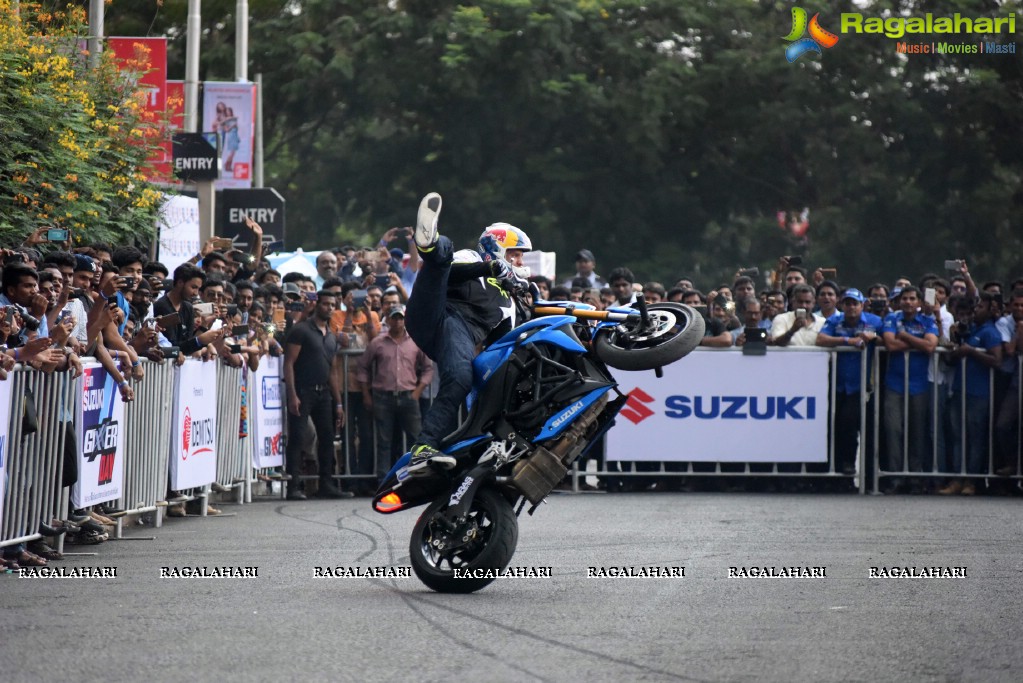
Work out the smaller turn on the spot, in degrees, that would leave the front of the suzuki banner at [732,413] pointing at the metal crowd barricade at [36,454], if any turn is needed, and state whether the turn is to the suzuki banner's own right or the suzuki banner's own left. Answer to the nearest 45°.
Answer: approximately 45° to the suzuki banner's own right

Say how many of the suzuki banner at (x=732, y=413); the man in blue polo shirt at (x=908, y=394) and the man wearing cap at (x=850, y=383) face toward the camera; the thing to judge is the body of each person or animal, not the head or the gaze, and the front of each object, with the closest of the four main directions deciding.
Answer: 3

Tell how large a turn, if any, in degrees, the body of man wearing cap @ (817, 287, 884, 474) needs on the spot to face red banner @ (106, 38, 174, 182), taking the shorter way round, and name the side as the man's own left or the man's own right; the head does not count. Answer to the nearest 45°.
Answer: approximately 90° to the man's own right

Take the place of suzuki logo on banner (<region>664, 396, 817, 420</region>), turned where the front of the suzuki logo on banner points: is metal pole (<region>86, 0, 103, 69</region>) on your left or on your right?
on your right

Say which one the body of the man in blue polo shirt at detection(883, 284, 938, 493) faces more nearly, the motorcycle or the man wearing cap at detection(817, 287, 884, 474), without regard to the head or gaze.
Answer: the motorcycle

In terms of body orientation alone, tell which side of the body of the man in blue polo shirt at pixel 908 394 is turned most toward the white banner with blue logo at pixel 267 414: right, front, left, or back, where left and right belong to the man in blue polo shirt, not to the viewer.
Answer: right

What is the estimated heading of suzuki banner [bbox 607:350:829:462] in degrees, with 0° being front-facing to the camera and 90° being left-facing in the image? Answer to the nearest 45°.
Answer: approximately 0°

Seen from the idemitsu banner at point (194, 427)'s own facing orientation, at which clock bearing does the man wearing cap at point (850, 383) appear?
The man wearing cap is roughly at 10 o'clock from the idemitsu banner.

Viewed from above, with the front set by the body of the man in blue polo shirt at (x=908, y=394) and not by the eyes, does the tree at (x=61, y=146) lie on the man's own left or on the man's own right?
on the man's own right

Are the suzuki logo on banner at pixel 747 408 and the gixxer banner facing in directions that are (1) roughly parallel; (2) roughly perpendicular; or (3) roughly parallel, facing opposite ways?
roughly perpendicular

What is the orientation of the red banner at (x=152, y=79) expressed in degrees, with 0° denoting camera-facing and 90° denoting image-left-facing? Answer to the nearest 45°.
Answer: approximately 0°

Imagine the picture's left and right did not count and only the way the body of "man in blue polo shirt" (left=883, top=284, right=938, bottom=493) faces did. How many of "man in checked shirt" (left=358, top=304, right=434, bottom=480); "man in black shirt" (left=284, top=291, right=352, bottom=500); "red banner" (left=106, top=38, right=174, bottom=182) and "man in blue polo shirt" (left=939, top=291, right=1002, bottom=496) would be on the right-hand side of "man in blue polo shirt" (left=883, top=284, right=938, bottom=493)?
3

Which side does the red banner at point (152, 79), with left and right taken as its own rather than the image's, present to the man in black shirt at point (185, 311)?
front

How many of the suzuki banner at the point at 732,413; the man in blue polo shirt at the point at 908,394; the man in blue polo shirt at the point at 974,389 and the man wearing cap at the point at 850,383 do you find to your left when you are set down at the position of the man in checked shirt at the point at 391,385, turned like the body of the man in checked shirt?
4
